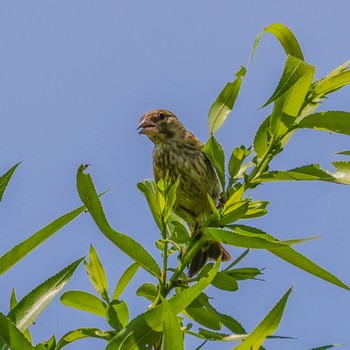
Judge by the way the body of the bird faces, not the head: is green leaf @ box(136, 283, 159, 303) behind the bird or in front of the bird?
in front

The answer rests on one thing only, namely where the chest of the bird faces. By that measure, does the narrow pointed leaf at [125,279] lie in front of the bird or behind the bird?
in front

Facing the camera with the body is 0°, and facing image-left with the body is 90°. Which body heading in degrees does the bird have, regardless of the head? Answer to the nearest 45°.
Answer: approximately 45°

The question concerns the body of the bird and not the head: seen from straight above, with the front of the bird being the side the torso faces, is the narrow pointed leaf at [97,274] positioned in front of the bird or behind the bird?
in front
